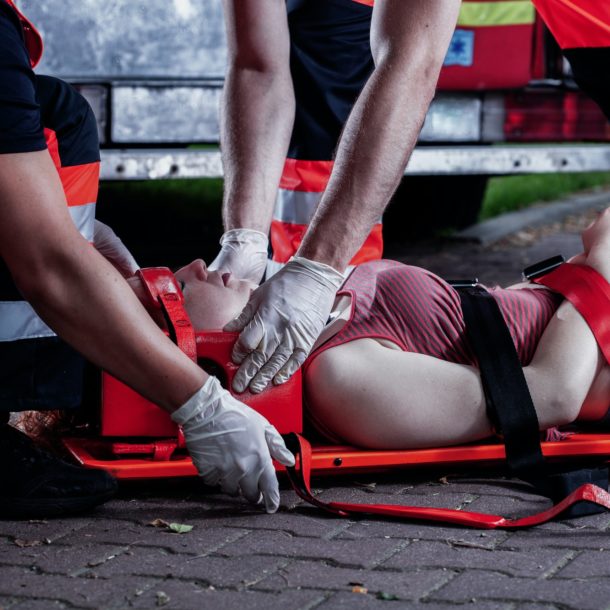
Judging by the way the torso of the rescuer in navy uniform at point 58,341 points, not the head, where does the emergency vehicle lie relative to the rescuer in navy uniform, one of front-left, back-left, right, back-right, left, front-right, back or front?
left

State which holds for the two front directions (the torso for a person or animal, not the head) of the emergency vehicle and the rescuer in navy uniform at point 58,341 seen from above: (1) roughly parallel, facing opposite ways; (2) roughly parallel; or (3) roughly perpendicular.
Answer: roughly perpendicular

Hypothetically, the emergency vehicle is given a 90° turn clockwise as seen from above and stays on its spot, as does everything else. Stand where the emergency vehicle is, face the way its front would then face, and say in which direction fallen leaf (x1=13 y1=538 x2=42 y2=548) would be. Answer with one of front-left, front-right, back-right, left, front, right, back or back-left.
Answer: right

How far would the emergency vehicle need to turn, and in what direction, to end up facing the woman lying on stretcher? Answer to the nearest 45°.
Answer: approximately 180°

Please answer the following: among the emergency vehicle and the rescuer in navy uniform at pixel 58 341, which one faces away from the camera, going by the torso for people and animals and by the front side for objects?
the emergency vehicle

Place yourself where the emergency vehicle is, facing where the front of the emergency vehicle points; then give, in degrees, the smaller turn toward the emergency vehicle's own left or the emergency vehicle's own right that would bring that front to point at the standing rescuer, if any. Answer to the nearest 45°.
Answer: approximately 180°

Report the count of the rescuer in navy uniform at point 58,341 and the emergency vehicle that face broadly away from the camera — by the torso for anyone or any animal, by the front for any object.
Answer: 1

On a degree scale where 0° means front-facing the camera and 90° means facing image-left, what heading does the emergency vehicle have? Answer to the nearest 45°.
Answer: approximately 180°

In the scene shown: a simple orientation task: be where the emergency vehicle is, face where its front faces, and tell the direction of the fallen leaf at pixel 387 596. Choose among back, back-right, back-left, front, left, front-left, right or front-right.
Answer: back

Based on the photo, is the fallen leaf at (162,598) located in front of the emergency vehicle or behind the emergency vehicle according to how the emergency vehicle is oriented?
behind

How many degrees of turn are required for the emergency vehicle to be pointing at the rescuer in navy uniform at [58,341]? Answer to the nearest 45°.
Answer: approximately 180°

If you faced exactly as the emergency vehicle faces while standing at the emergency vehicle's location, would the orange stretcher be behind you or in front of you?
behind

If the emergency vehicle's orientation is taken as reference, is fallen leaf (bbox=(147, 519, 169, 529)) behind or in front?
behind

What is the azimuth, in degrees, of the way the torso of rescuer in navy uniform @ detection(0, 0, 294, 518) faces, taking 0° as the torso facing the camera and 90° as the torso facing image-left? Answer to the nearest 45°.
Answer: approximately 270°
